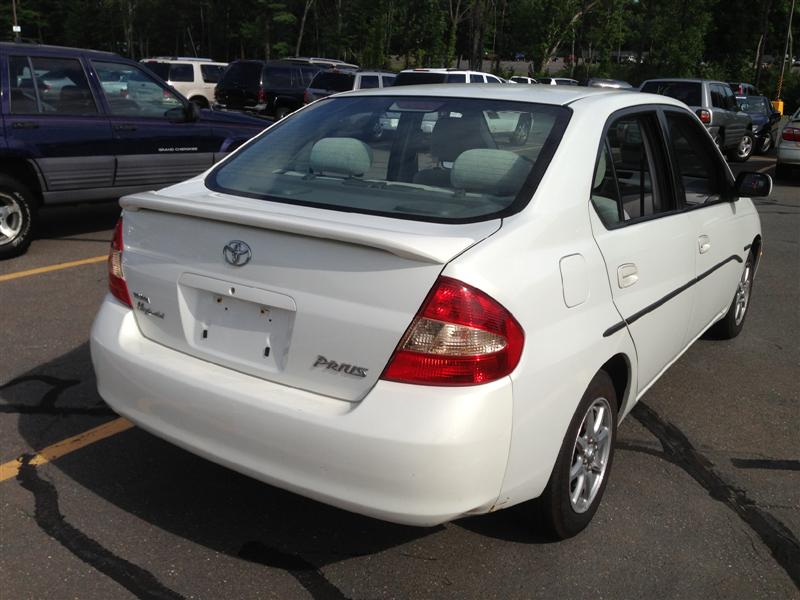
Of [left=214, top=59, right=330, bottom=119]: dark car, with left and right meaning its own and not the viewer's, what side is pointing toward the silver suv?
right

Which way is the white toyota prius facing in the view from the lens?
facing away from the viewer and to the right of the viewer

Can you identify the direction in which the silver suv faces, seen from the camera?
facing away from the viewer and to the right of the viewer

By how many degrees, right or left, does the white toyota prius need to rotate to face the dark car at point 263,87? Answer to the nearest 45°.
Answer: approximately 45° to its left

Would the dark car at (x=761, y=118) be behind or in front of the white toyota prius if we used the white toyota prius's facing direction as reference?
in front

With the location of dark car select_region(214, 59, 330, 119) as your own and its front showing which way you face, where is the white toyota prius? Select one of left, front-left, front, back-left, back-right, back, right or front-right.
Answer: back-right

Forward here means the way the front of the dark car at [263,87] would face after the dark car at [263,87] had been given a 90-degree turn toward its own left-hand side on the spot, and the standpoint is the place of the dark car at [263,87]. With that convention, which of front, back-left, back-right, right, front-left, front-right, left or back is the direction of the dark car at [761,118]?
back-right

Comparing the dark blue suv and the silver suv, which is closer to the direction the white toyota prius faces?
the silver suv

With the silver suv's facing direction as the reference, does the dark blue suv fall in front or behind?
behind

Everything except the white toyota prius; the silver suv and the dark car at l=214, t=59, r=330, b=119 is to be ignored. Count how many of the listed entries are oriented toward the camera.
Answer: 0

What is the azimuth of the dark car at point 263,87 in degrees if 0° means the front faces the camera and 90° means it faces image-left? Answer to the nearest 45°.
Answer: approximately 225°

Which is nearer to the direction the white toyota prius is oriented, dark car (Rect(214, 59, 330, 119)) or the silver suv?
the silver suv

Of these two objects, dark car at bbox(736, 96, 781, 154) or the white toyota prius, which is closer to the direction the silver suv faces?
the dark car
